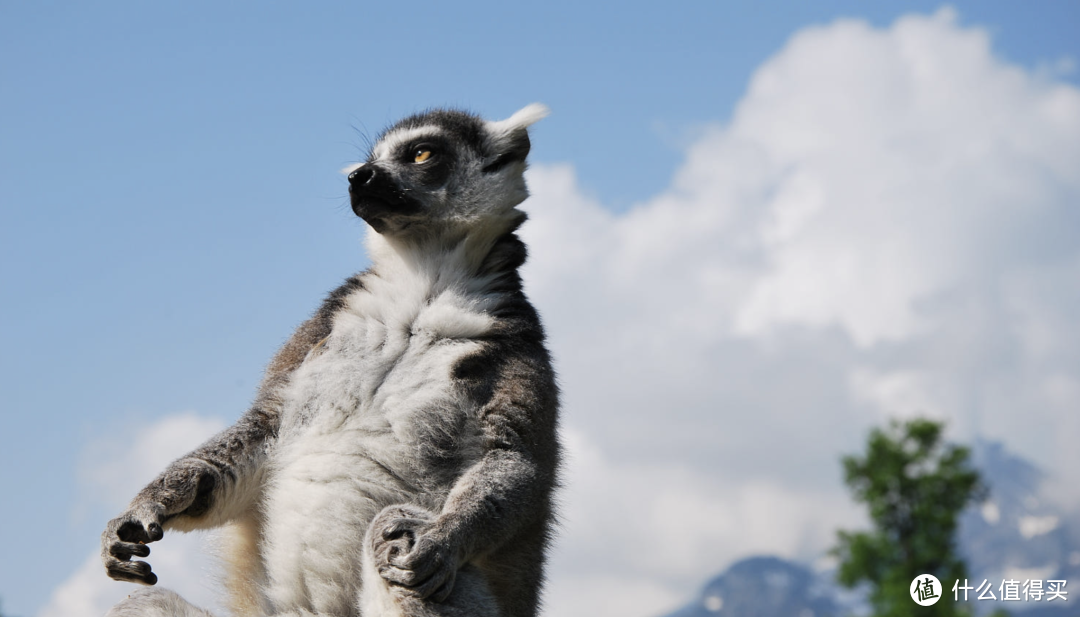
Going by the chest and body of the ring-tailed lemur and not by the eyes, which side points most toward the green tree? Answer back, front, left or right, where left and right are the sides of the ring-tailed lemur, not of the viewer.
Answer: back

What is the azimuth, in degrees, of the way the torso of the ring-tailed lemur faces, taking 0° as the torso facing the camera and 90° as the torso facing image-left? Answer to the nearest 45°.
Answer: approximately 45°
